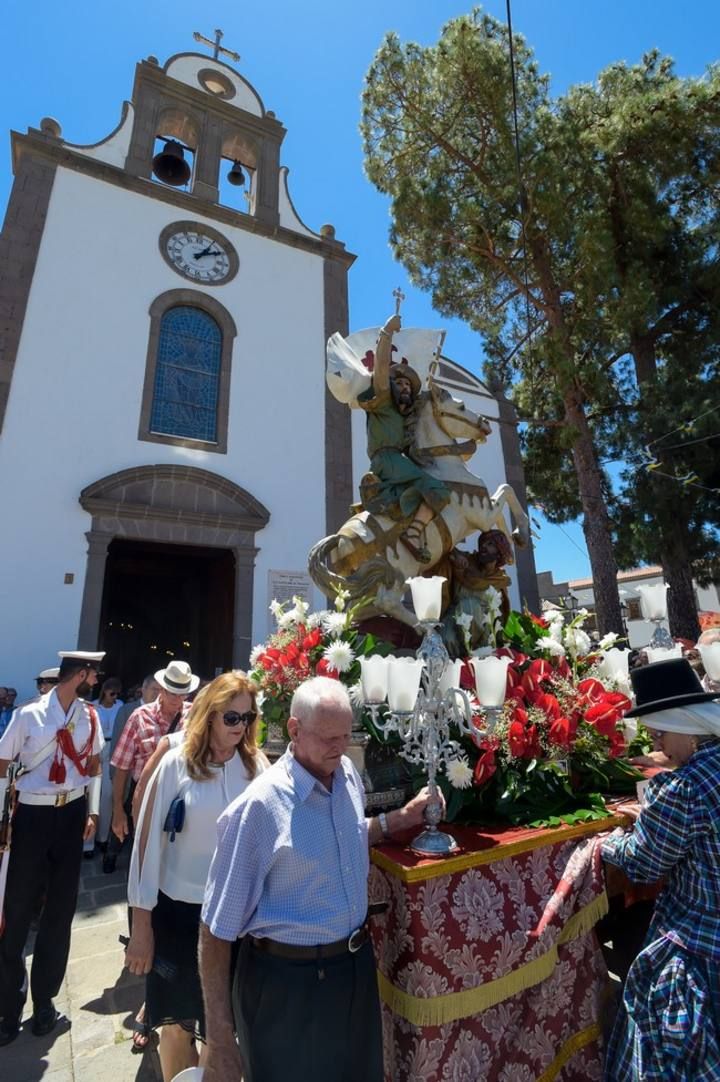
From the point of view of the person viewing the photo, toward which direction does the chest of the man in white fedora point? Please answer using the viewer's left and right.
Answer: facing the viewer and to the right of the viewer

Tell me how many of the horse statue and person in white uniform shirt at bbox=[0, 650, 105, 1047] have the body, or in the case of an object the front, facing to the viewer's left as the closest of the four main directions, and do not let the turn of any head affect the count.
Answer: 0

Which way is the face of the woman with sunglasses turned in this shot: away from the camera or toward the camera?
toward the camera

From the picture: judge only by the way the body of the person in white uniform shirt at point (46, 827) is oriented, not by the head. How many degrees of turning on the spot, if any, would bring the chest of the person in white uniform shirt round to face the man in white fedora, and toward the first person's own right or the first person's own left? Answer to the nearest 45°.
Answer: approximately 90° to the first person's own left

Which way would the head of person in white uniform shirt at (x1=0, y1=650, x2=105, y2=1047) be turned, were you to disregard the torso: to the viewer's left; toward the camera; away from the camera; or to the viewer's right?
to the viewer's right

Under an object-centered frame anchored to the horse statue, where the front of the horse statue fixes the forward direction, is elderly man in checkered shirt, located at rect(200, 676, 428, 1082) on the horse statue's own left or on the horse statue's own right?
on the horse statue's own right

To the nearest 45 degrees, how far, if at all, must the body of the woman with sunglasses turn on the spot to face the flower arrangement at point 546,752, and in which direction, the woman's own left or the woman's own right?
approximately 45° to the woman's own left

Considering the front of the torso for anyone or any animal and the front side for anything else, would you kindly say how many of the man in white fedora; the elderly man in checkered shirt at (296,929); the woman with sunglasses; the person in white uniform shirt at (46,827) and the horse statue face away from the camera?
0

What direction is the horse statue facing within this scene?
to the viewer's right

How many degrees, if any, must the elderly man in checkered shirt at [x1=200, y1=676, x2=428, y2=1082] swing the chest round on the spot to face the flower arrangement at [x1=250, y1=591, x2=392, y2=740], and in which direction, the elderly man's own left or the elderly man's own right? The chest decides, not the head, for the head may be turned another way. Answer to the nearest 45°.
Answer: approximately 135° to the elderly man's own left
